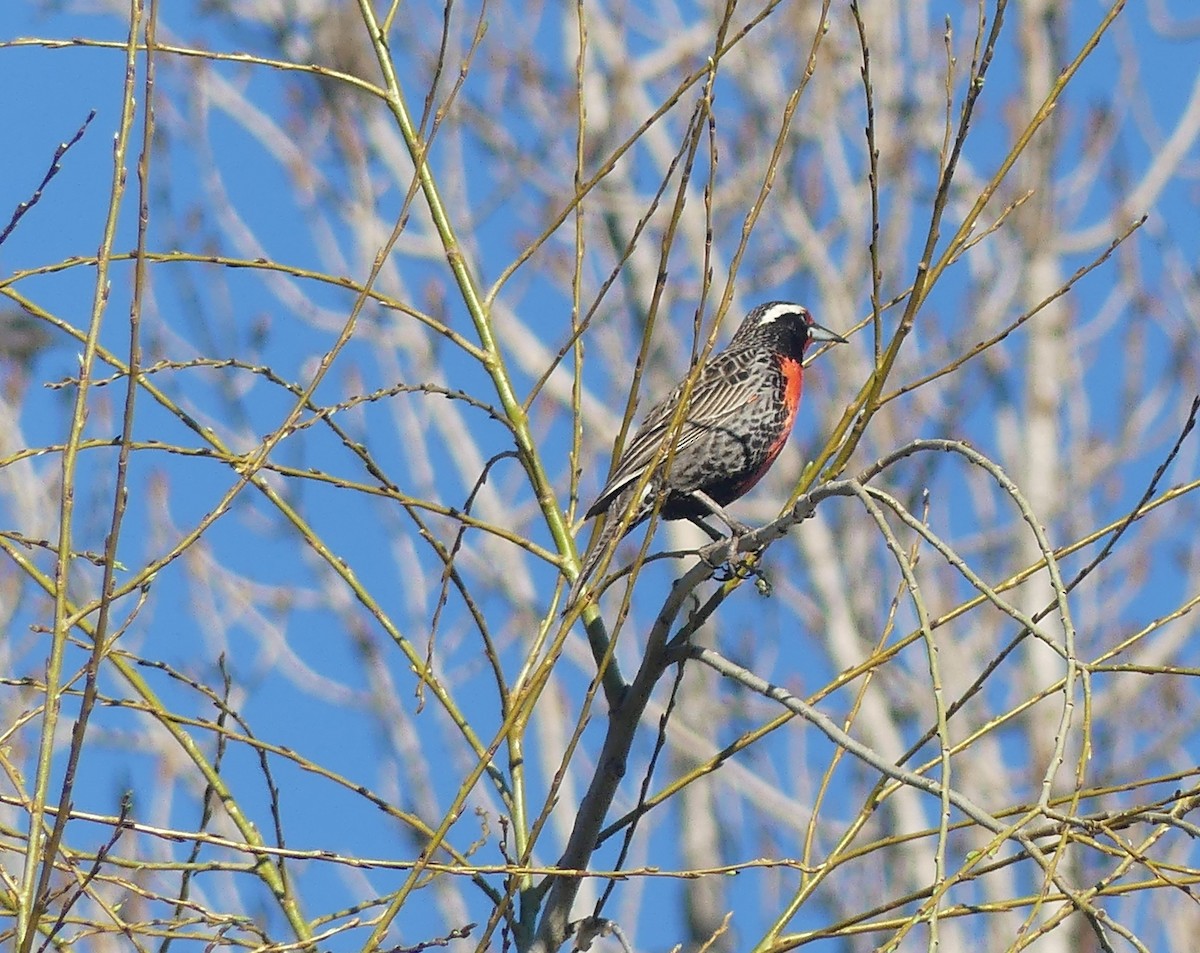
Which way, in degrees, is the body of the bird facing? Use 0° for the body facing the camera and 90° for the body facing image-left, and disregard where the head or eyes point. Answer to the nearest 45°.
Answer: approximately 270°
